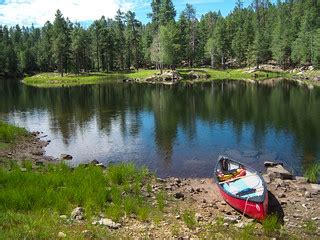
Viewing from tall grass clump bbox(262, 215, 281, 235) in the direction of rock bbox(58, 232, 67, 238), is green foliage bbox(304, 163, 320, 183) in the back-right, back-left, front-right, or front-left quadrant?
back-right

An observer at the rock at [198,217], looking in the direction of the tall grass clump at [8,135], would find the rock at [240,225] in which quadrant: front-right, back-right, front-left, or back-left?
back-right
